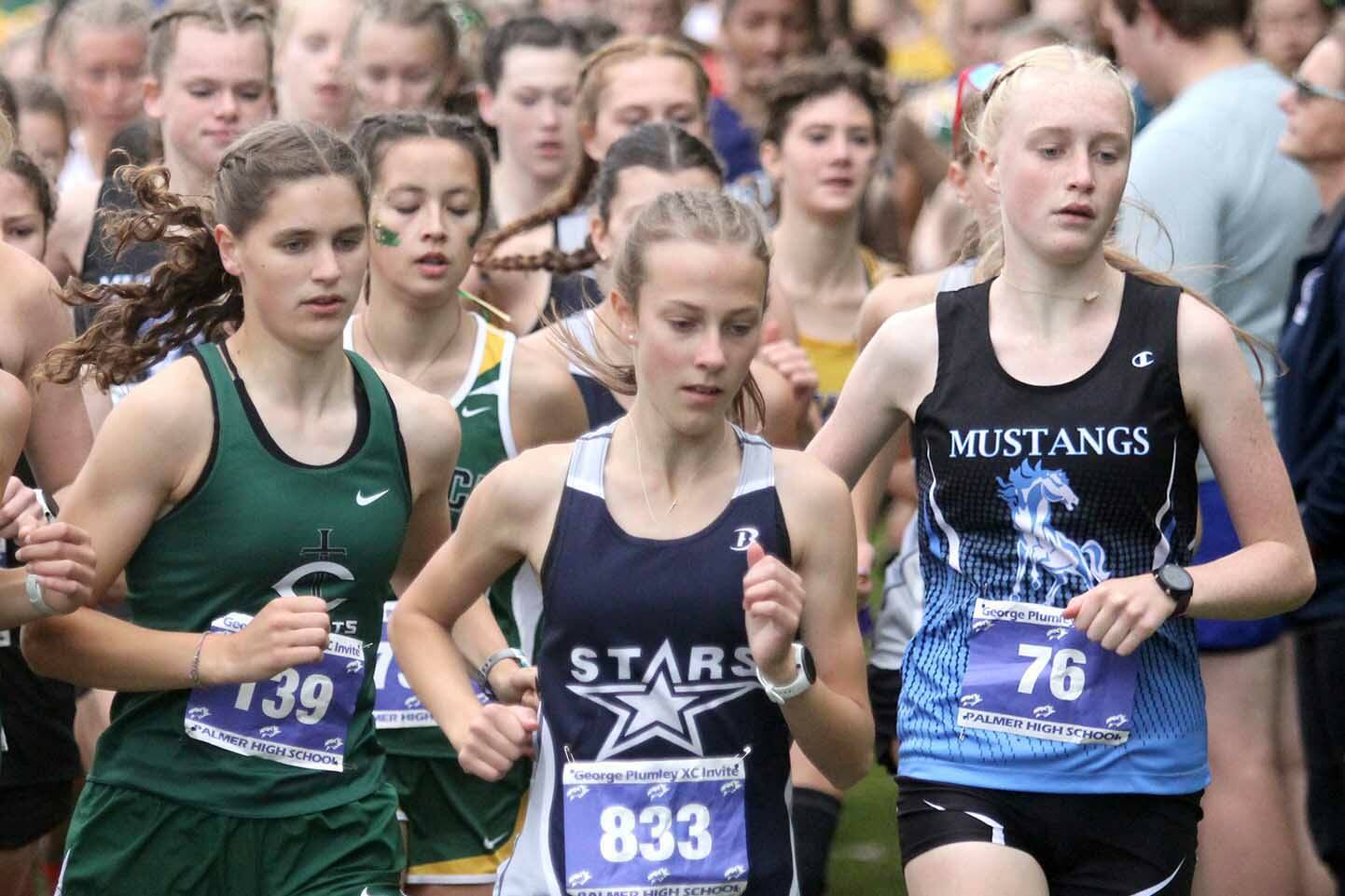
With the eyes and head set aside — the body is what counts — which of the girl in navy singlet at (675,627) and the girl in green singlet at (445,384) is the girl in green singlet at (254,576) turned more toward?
the girl in navy singlet

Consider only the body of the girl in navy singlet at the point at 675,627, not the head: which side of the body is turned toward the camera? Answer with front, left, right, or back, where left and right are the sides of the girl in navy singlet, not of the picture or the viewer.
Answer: front

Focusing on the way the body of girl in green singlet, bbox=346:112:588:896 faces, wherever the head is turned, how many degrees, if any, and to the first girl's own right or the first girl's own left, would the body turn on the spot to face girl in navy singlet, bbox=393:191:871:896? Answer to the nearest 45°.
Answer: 0° — they already face them

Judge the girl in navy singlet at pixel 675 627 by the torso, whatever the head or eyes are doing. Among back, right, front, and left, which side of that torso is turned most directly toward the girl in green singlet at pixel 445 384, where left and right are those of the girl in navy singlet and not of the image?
back

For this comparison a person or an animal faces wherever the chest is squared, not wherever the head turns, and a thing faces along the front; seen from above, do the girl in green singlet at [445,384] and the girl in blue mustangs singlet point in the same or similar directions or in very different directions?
same or similar directions

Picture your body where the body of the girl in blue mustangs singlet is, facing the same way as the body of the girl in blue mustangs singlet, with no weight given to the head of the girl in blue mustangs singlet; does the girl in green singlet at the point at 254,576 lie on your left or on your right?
on your right

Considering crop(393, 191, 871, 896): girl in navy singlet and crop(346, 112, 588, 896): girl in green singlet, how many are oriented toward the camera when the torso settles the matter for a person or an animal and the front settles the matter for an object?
2

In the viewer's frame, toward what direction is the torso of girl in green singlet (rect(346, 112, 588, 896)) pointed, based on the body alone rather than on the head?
toward the camera

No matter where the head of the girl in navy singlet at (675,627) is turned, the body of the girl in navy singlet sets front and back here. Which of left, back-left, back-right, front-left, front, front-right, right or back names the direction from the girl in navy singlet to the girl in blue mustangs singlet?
left

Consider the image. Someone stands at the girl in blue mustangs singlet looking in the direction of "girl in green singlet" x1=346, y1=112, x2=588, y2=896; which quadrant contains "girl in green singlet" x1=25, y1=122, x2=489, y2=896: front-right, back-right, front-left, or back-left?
front-left

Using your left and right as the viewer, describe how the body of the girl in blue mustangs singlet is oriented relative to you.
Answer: facing the viewer

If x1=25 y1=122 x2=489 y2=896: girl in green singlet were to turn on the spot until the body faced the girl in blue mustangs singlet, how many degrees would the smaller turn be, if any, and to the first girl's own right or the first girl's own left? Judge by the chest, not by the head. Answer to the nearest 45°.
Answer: approximately 45° to the first girl's own left
